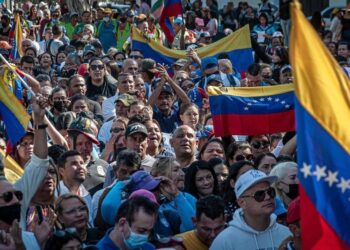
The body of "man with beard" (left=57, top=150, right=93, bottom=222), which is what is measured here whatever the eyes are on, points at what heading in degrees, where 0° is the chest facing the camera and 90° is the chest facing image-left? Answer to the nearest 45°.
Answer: approximately 315°

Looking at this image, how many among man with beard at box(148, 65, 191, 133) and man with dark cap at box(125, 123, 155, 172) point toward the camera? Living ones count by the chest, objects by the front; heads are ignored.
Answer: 2

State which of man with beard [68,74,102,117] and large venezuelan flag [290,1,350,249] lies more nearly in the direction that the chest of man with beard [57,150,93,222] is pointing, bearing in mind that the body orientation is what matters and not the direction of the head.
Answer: the large venezuelan flag

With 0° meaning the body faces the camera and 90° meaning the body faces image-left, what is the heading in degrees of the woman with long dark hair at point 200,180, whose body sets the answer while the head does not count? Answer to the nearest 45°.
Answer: approximately 315°

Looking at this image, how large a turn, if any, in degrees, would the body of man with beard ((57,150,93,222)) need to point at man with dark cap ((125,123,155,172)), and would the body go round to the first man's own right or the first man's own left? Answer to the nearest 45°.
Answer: approximately 90° to the first man's own left

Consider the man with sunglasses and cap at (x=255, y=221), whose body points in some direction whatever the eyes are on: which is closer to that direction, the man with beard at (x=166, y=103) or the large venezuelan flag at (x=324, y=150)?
the large venezuelan flag

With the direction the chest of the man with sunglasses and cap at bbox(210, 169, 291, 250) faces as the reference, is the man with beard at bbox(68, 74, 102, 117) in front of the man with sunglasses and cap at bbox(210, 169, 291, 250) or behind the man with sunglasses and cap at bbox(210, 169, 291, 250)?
behind

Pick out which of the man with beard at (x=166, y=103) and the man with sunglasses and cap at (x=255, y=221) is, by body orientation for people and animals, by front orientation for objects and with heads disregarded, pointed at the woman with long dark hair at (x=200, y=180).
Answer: the man with beard at (x=166, y=103)

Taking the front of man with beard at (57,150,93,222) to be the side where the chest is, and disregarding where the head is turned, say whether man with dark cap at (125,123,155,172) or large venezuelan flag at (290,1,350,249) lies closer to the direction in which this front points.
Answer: the large venezuelan flag
